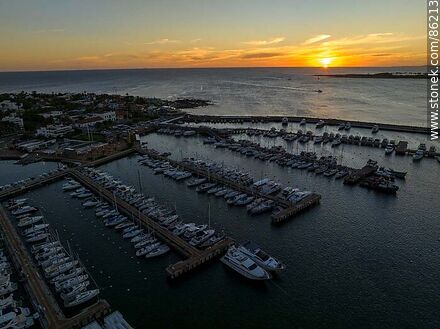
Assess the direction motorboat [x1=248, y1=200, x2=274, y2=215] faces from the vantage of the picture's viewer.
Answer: facing the viewer and to the left of the viewer

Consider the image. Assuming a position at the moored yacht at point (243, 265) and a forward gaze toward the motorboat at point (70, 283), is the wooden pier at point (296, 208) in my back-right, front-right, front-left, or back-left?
back-right

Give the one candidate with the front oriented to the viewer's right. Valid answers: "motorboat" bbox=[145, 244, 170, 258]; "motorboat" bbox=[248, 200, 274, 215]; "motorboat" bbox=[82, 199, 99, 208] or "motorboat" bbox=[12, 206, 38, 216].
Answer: "motorboat" bbox=[12, 206, 38, 216]

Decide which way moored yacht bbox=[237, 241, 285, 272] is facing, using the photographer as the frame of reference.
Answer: facing the viewer and to the right of the viewer

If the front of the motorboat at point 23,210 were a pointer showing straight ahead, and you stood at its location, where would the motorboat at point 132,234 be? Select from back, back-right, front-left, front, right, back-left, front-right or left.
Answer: front-right

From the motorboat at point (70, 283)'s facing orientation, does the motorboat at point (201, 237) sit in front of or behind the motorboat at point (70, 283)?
in front

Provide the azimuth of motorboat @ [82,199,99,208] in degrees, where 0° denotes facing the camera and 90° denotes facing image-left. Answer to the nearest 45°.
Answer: approximately 45°

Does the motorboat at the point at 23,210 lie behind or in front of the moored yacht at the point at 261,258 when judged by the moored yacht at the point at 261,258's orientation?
behind

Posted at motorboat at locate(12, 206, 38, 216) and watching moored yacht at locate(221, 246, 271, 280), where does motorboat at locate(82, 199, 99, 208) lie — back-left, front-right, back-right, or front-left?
front-left

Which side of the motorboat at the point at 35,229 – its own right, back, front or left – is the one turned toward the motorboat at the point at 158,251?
right

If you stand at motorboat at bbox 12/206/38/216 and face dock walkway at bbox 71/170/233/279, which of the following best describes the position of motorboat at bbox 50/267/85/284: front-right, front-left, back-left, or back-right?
front-right

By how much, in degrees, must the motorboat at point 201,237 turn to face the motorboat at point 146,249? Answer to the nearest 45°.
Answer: approximately 135° to its left

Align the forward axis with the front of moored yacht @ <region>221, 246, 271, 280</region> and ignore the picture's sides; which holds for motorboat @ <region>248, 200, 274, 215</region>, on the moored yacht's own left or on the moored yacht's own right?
on the moored yacht's own left

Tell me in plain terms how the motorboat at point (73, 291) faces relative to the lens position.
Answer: facing away from the viewer and to the right of the viewer

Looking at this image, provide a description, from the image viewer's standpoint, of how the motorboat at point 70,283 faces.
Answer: facing away from the viewer and to the right of the viewer
